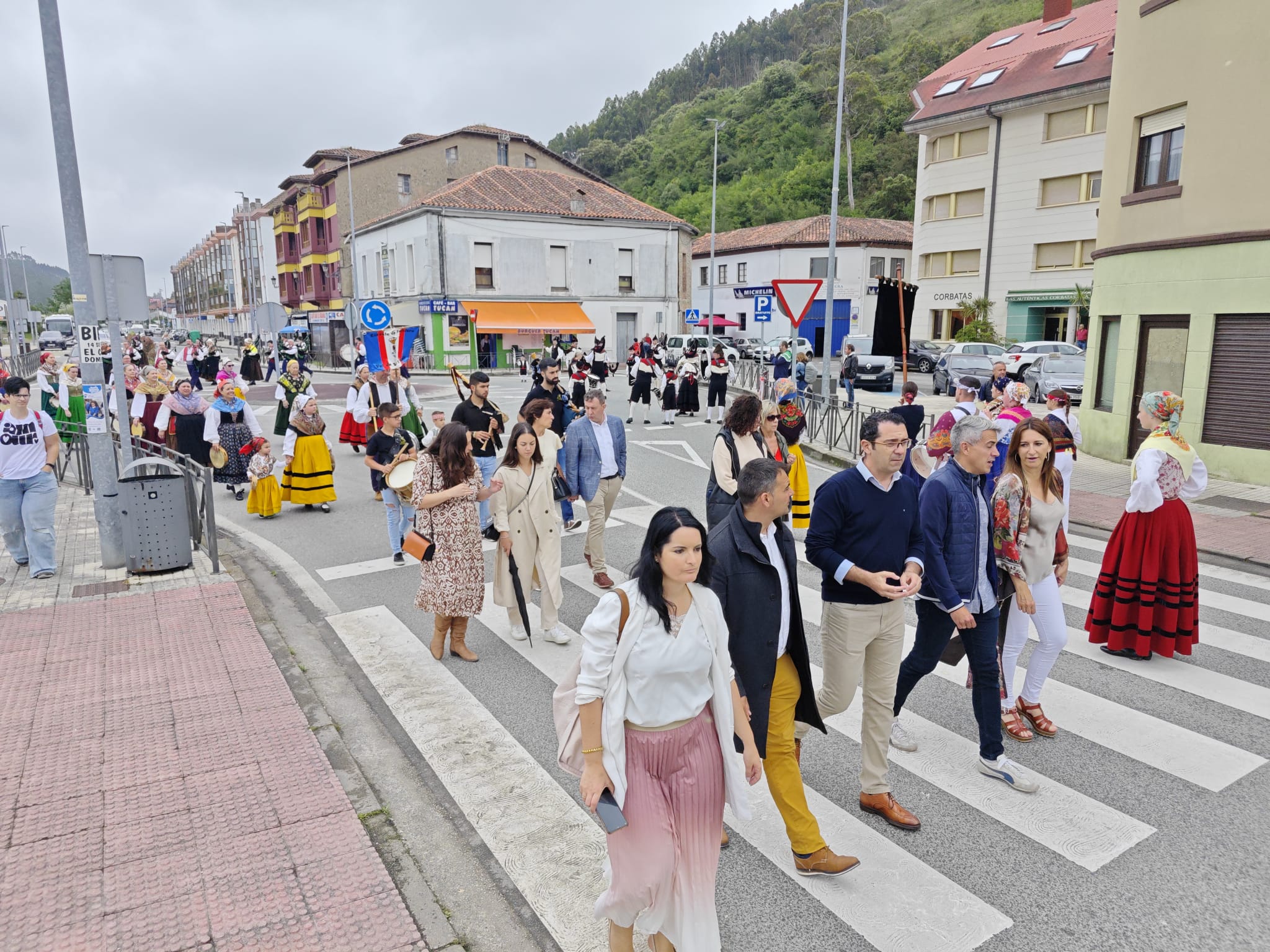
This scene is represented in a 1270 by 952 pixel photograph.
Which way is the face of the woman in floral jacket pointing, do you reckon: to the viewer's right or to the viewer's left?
to the viewer's left

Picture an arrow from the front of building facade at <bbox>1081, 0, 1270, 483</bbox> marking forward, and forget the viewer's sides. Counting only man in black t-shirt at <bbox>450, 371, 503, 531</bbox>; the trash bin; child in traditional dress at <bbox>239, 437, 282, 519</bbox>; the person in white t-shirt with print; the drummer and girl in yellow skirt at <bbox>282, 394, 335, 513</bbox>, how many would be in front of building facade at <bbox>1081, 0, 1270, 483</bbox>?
6

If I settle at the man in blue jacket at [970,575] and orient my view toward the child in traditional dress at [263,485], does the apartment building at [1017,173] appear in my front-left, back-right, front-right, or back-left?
front-right

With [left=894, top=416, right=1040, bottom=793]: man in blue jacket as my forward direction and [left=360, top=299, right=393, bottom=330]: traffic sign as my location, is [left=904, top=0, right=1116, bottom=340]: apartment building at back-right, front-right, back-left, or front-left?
back-left

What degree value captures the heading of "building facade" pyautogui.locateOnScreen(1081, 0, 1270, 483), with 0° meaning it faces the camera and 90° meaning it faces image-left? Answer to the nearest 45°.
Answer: approximately 45°

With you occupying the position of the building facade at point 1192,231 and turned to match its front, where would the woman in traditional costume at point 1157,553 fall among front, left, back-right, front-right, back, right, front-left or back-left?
front-left

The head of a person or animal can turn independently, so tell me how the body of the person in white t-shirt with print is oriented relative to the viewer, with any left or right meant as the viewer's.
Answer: facing the viewer

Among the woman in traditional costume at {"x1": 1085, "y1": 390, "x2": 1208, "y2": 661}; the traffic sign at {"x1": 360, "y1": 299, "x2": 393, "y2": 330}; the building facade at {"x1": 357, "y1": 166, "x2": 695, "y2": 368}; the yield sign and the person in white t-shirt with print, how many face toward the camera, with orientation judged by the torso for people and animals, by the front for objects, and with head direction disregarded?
4

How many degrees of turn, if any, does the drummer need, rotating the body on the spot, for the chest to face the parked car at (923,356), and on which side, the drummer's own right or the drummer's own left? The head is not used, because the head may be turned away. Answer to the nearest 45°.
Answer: approximately 90° to the drummer's own left

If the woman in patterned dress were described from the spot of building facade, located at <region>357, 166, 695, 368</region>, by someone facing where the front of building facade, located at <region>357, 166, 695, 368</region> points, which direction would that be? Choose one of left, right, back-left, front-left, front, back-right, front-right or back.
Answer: front

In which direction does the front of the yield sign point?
toward the camera
